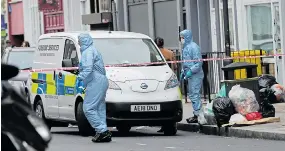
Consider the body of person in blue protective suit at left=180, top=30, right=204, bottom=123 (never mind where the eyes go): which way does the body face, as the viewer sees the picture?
to the viewer's left

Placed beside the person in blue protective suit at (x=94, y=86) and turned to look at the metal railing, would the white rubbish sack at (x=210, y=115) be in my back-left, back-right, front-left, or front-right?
front-right

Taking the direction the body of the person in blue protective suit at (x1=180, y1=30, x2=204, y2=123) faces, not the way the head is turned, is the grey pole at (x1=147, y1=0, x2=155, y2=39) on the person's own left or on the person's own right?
on the person's own right

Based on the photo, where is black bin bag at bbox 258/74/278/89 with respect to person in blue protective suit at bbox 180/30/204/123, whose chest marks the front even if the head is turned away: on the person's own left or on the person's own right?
on the person's own right

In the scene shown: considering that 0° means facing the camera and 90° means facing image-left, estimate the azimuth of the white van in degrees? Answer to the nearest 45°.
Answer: approximately 315°
